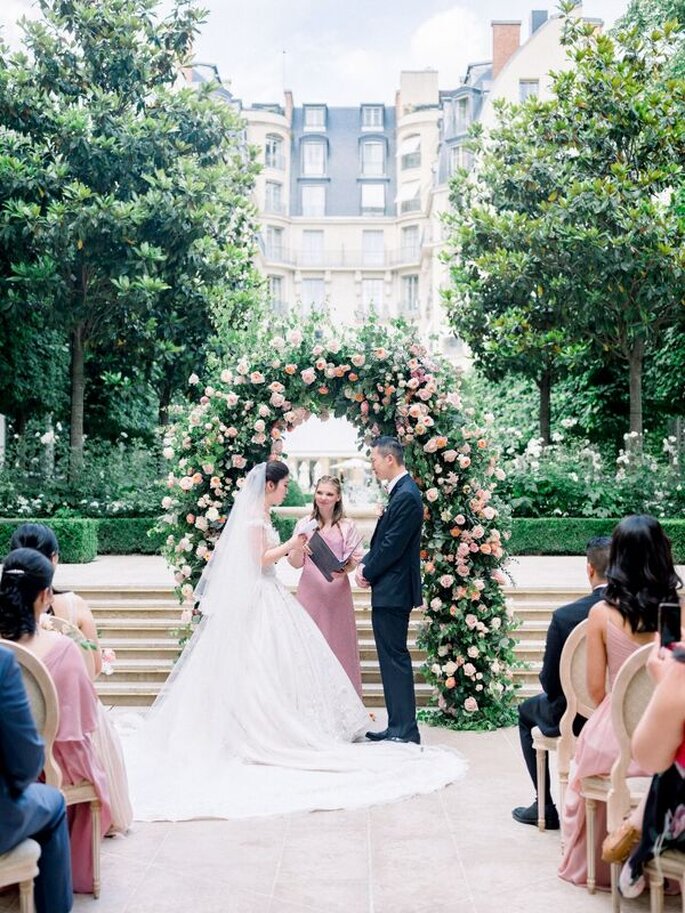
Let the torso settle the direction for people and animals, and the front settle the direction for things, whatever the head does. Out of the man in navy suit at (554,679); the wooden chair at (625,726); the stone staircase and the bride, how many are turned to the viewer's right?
1

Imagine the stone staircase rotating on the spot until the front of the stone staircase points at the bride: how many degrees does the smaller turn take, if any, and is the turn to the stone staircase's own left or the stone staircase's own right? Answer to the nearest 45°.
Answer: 0° — it already faces them

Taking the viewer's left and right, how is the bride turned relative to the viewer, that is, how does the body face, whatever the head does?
facing to the right of the viewer

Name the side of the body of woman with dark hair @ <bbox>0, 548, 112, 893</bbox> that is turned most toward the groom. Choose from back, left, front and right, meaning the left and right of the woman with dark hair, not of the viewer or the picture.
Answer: front

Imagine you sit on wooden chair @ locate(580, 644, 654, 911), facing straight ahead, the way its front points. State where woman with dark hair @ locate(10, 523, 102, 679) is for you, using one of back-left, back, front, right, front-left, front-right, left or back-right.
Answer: front-left

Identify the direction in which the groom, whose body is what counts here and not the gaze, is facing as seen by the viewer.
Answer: to the viewer's left

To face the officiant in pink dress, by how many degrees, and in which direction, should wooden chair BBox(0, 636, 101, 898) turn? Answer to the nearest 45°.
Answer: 0° — it already faces them

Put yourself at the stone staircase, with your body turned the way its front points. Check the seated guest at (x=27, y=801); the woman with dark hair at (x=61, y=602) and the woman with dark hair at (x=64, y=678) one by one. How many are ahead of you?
3

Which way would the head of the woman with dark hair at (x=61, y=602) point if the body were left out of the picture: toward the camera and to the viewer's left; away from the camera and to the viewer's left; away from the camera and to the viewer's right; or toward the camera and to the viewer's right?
away from the camera and to the viewer's right

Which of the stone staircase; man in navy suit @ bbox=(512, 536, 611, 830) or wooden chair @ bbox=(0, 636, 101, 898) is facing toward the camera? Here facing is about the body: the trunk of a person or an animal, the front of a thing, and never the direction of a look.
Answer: the stone staircase

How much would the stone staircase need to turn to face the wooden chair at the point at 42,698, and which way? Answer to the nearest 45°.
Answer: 0° — it already faces it

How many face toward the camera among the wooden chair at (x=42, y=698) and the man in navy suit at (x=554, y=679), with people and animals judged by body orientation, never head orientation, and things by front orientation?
0

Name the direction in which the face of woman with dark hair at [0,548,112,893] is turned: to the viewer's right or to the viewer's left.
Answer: to the viewer's right

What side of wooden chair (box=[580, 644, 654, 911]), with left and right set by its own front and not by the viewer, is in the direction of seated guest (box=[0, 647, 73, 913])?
left

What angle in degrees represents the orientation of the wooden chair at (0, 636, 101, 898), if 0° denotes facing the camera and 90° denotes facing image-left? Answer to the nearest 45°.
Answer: approximately 225°
